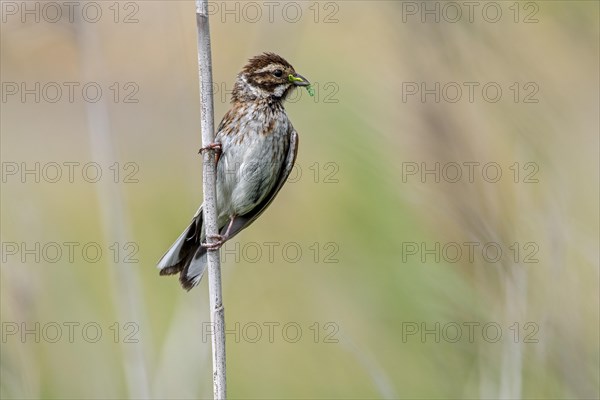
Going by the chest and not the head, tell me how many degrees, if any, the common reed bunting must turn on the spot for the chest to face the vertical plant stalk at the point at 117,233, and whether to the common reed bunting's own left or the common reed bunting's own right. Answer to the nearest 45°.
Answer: approximately 90° to the common reed bunting's own right

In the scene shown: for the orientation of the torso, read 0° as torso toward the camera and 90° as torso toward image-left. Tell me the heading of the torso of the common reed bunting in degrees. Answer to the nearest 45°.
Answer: approximately 315°
